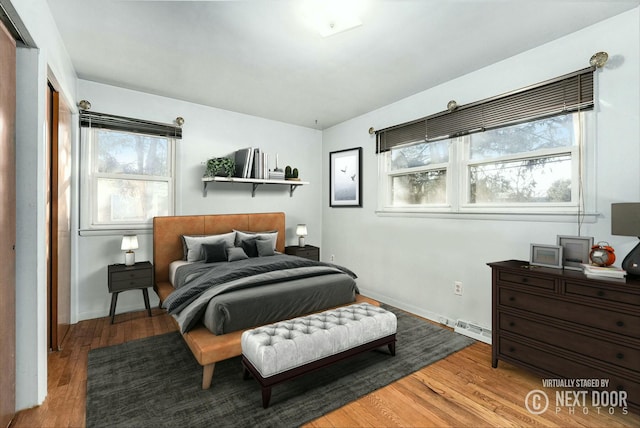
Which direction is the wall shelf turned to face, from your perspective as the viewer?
facing the viewer and to the right of the viewer

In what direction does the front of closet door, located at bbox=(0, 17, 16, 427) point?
to the viewer's right

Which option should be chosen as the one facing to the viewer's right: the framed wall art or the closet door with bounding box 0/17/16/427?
the closet door

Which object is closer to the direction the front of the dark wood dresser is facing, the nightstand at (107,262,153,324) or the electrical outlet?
the nightstand

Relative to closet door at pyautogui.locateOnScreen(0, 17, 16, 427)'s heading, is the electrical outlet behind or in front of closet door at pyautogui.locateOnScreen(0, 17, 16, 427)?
in front

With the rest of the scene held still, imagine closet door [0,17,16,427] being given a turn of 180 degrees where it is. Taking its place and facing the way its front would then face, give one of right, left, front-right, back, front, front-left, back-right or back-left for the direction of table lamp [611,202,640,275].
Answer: back-left

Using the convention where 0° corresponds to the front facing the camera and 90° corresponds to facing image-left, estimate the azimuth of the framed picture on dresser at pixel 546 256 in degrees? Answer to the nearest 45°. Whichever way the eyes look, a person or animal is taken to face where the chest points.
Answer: approximately 45°

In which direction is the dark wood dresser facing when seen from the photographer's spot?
facing the viewer and to the left of the viewer

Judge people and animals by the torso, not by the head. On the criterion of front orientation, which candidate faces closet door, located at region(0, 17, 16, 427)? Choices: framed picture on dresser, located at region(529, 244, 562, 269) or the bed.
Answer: the framed picture on dresser

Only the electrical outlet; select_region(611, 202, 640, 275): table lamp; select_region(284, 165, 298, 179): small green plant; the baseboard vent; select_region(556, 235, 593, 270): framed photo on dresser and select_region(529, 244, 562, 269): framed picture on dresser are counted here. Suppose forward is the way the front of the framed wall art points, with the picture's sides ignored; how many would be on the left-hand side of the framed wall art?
5

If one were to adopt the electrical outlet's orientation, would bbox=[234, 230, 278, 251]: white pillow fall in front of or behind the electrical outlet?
in front

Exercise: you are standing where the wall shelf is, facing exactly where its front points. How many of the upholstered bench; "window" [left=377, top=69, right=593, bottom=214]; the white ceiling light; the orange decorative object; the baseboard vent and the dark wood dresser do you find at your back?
0
